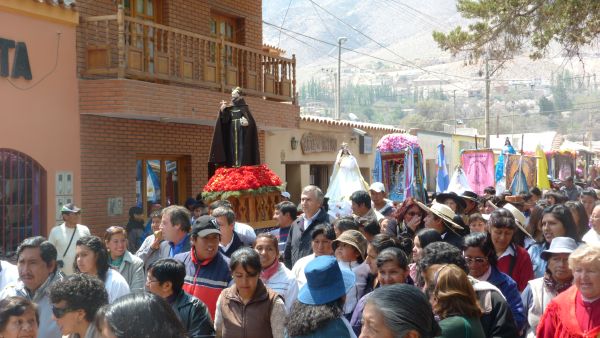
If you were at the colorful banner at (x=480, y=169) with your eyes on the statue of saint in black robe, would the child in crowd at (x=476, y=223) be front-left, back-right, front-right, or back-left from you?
front-left

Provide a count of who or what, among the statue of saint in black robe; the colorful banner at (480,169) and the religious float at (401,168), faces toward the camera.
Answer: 3

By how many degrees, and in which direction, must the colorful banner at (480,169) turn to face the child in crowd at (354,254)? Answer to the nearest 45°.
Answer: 0° — it already faces them

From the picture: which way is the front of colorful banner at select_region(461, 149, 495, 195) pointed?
toward the camera

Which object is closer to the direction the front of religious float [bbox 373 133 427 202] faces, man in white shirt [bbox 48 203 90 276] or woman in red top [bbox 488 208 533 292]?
the woman in red top

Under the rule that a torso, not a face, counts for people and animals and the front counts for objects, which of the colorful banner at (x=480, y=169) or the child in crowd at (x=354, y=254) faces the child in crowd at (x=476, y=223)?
the colorful banner

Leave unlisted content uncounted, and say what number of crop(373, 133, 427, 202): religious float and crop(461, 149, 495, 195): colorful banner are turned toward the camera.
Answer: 2

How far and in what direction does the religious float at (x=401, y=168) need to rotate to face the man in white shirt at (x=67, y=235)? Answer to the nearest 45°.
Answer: approximately 45° to its right

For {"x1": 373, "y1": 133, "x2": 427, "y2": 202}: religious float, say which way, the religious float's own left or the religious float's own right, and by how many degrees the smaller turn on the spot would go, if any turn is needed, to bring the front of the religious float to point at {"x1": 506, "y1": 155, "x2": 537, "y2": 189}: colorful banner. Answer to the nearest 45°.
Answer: approximately 135° to the religious float's own left

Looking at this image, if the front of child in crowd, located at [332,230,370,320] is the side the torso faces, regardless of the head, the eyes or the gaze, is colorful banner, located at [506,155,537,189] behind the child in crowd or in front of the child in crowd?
behind

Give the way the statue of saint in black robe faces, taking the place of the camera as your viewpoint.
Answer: facing the viewer

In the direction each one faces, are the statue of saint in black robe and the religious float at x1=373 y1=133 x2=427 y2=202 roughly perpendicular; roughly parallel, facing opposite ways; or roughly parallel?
roughly parallel

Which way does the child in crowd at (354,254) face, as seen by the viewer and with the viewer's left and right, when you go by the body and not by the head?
facing the viewer and to the left of the viewer

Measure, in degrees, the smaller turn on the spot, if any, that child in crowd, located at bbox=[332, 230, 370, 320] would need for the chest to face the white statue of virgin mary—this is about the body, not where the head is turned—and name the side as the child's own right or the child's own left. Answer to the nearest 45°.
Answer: approximately 135° to the child's own right
